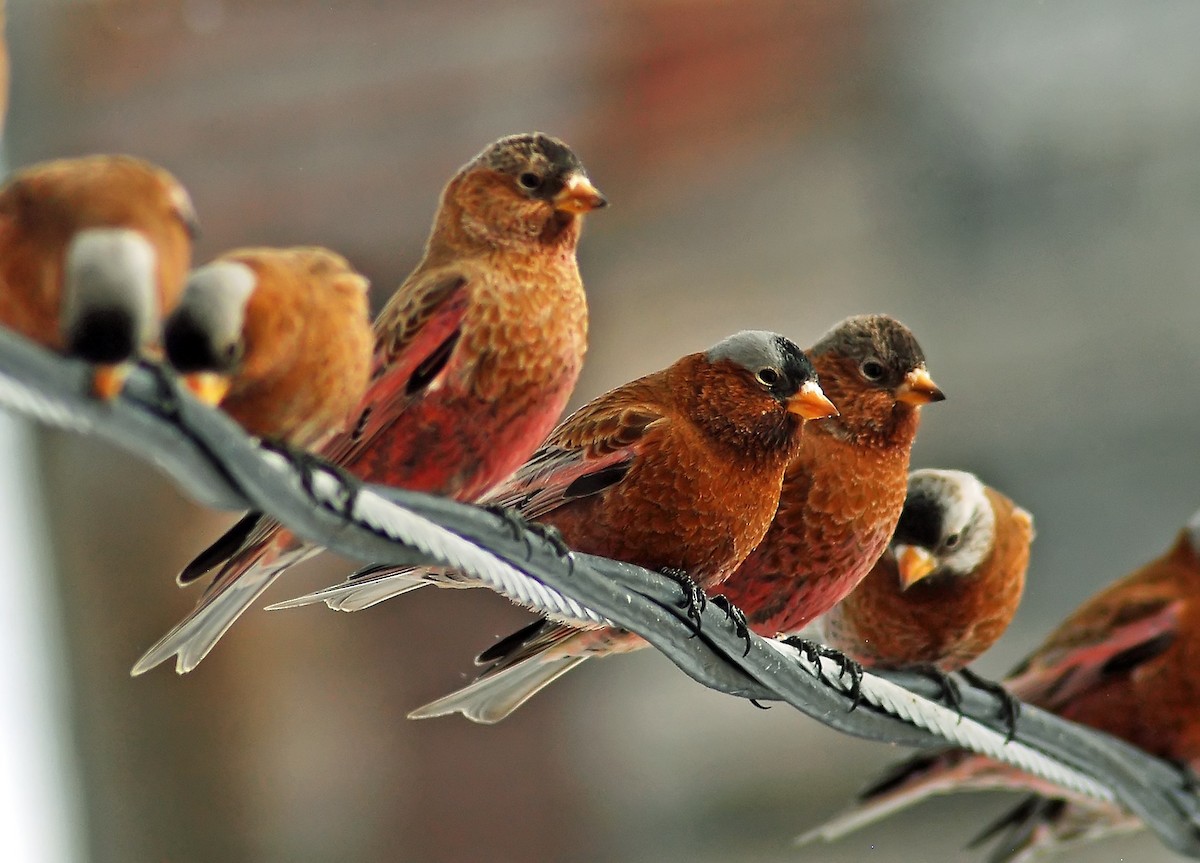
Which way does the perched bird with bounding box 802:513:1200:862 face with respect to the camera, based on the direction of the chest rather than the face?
to the viewer's right
